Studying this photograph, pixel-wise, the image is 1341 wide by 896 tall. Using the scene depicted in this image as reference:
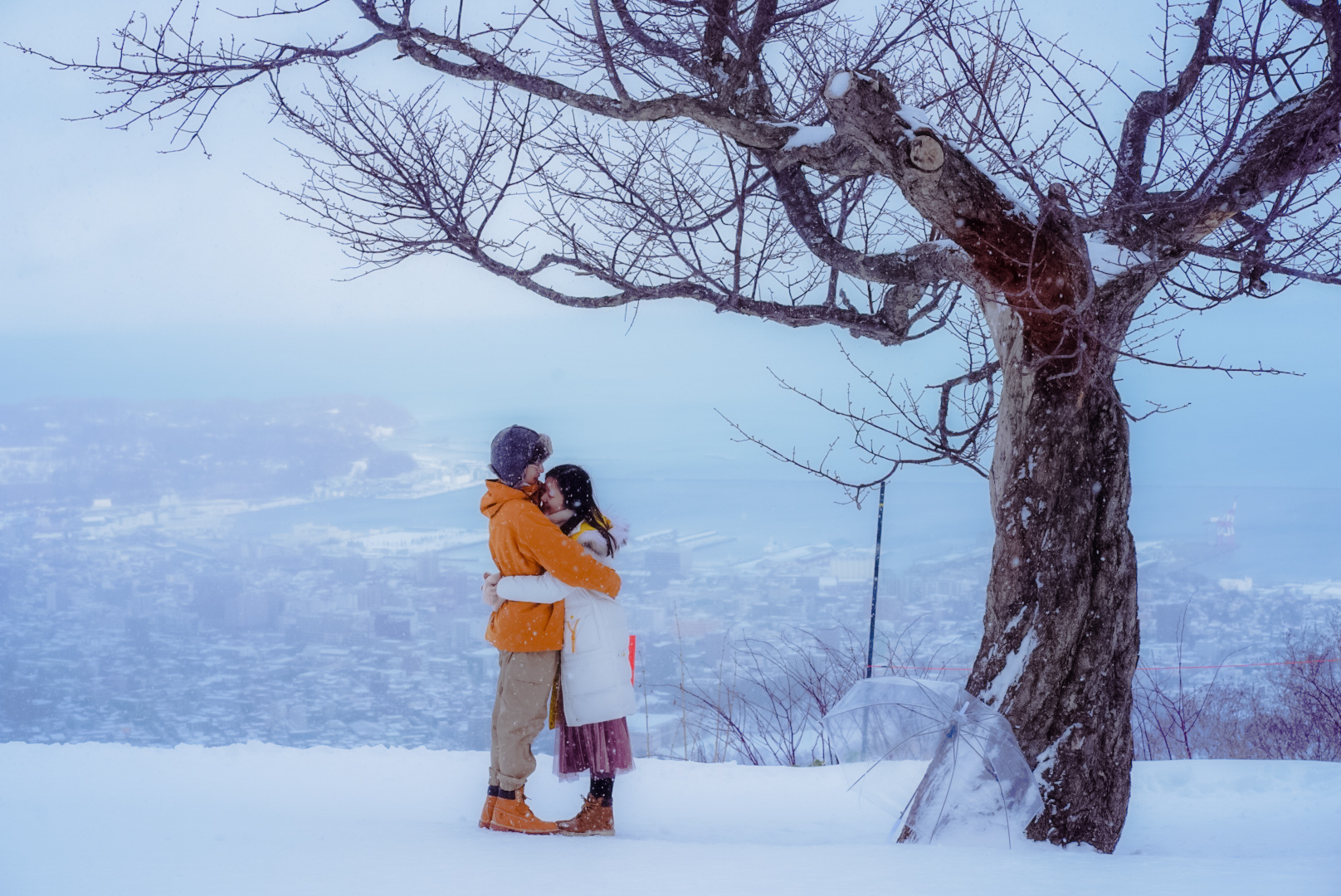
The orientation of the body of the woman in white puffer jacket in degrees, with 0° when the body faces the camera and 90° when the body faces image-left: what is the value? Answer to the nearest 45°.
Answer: approximately 90°

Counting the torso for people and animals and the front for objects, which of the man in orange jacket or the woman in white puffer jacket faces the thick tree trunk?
the man in orange jacket

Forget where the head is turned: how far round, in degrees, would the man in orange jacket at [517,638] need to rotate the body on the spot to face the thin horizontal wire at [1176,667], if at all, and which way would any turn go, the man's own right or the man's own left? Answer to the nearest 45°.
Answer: approximately 45° to the man's own left

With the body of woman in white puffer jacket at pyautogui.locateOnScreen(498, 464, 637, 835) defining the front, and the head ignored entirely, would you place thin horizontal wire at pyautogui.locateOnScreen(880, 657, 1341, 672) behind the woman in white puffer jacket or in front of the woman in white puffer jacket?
behind

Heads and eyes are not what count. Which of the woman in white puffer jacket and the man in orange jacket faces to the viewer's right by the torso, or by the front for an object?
the man in orange jacket

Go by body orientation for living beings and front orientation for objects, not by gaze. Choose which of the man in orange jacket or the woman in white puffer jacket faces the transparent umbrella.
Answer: the man in orange jacket

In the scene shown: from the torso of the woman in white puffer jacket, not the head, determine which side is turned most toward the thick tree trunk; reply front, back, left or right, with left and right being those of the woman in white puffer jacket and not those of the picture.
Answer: back

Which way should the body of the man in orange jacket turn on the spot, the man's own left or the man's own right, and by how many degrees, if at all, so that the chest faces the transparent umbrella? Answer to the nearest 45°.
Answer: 0° — they already face it

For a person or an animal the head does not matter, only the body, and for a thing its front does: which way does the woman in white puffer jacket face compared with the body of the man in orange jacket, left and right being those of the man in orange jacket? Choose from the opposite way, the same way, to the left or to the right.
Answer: the opposite way

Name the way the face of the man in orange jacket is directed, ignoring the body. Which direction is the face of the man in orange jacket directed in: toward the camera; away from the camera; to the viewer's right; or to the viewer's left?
to the viewer's right

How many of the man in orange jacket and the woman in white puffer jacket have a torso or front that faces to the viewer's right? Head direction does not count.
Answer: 1

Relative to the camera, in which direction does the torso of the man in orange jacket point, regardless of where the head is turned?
to the viewer's right

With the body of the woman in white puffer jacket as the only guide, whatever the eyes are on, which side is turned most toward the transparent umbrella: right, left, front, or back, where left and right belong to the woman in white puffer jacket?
back
